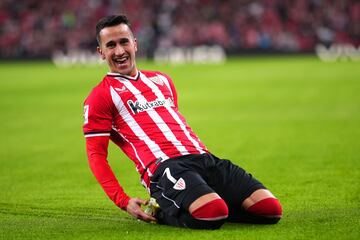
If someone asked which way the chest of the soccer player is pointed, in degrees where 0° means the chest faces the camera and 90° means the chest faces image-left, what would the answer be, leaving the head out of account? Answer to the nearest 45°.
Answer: approximately 315°
